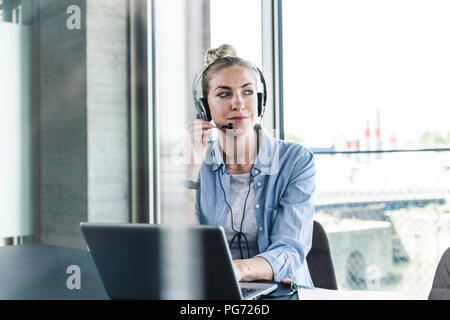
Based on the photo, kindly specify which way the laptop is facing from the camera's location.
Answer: facing away from the viewer and to the right of the viewer

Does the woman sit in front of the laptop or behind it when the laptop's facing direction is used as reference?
in front

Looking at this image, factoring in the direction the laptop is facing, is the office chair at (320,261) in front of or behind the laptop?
in front

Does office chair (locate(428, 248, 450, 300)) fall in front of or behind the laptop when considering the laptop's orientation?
in front
